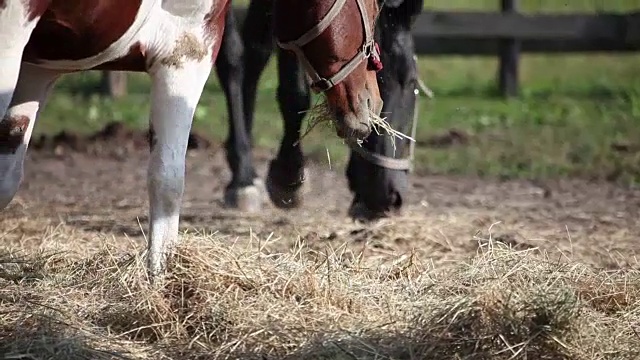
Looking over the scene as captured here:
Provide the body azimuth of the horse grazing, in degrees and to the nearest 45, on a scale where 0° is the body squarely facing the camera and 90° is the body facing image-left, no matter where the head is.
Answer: approximately 315°

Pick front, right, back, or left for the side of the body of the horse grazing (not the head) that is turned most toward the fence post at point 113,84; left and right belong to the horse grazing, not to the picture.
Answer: back

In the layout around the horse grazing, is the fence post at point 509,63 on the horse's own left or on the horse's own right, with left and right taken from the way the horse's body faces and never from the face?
on the horse's own left

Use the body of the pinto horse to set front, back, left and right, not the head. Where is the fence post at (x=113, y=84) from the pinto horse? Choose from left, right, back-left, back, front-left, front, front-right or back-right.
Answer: left

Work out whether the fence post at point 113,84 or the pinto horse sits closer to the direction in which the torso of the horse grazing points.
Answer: the pinto horse

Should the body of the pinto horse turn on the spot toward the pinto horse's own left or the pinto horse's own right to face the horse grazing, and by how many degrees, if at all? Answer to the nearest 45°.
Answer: approximately 45° to the pinto horse's own left

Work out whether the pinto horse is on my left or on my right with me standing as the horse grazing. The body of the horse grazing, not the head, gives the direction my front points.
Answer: on my right

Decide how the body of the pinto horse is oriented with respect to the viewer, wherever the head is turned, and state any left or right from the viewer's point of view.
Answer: facing to the right of the viewer

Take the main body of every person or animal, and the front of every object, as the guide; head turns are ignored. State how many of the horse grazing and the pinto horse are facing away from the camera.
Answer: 0

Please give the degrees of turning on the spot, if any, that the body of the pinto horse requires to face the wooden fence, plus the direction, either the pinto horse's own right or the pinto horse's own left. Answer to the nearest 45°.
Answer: approximately 45° to the pinto horse's own left

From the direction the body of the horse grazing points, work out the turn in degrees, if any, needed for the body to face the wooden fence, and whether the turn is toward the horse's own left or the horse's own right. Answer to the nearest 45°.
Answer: approximately 135° to the horse's own left
